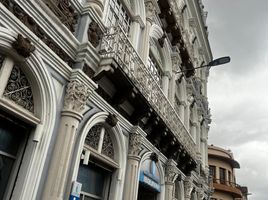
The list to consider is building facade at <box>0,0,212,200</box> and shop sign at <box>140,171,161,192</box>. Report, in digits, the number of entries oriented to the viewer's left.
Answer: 0

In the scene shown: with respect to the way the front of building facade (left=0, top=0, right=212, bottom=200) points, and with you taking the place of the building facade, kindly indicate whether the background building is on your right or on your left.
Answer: on your left

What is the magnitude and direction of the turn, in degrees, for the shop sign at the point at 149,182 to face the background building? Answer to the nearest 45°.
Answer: approximately 135° to its left

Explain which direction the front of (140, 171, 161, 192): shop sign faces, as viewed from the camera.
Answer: facing the viewer and to the right of the viewer

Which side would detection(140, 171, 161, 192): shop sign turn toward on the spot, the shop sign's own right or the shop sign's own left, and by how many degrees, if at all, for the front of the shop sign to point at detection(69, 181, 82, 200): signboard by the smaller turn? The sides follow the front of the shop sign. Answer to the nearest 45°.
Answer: approximately 45° to the shop sign's own right

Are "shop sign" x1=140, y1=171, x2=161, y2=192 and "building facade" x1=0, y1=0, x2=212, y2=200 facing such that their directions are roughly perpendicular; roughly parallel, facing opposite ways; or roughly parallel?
roughly parallel
